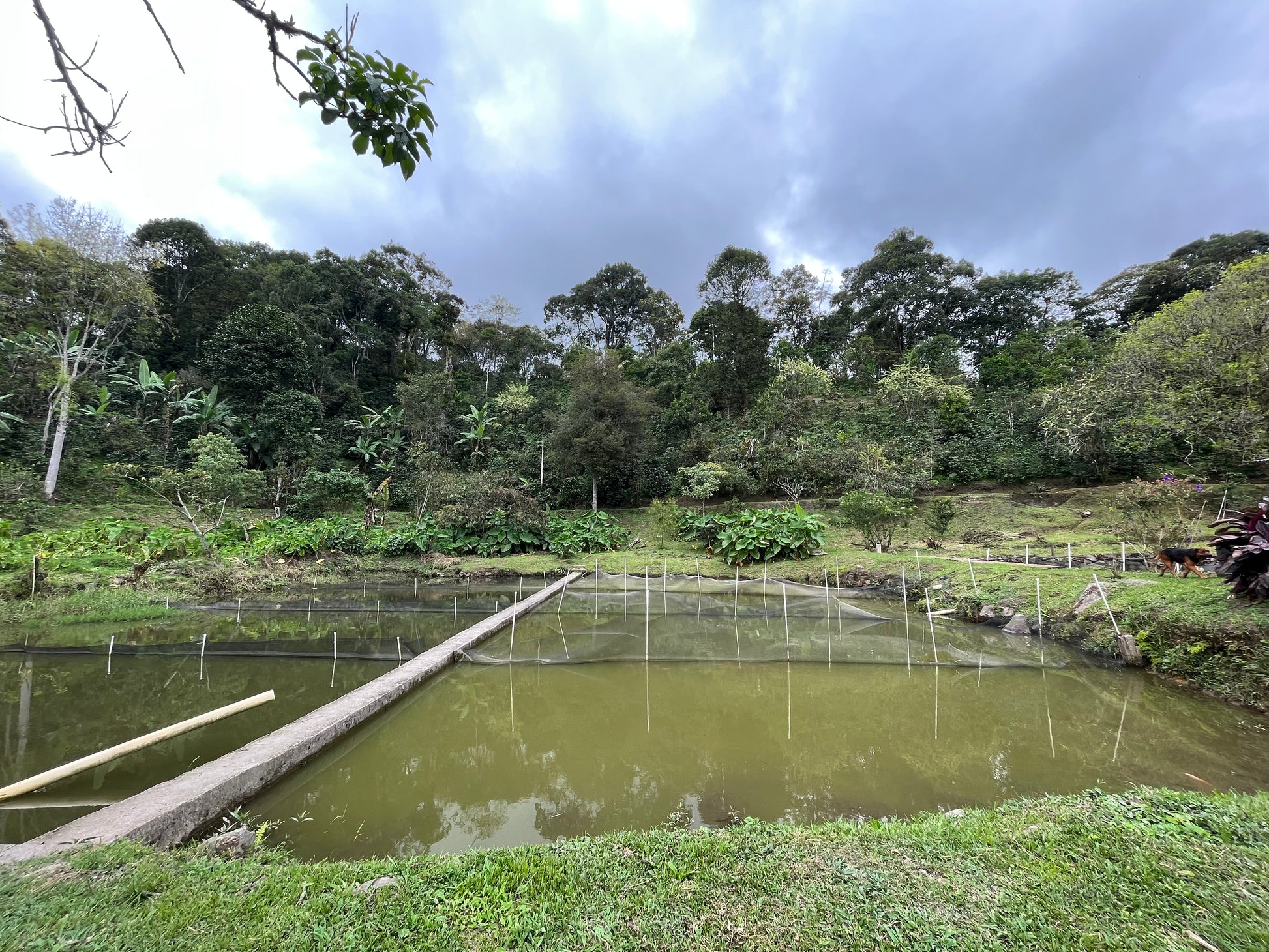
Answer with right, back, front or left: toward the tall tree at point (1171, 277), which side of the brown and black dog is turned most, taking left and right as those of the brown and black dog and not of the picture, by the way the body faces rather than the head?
left

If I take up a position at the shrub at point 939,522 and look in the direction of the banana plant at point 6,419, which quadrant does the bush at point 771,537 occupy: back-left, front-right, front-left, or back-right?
front-left

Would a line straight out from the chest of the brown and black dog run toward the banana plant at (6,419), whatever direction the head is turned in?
no

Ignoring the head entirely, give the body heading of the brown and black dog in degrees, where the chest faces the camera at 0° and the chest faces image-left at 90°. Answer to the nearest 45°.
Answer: approximately 270°

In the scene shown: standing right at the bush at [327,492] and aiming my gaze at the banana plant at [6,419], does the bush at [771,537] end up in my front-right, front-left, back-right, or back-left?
back-left

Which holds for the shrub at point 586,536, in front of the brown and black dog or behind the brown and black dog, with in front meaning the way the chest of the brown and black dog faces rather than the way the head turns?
behind

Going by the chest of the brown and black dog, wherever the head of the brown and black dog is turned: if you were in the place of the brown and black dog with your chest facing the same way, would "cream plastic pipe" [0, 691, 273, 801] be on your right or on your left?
on your right

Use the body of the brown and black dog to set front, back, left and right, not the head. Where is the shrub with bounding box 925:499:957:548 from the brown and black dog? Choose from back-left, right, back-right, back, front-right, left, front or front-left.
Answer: back-left

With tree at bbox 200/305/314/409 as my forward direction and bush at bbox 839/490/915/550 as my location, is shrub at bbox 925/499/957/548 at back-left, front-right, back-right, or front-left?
back-right

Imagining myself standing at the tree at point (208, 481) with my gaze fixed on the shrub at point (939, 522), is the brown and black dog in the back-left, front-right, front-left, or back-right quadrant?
front-right

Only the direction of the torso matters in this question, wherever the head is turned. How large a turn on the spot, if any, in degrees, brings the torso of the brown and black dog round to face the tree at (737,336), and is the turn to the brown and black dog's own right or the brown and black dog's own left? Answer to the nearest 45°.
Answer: approximately 135° to the brown and black dog's own left
